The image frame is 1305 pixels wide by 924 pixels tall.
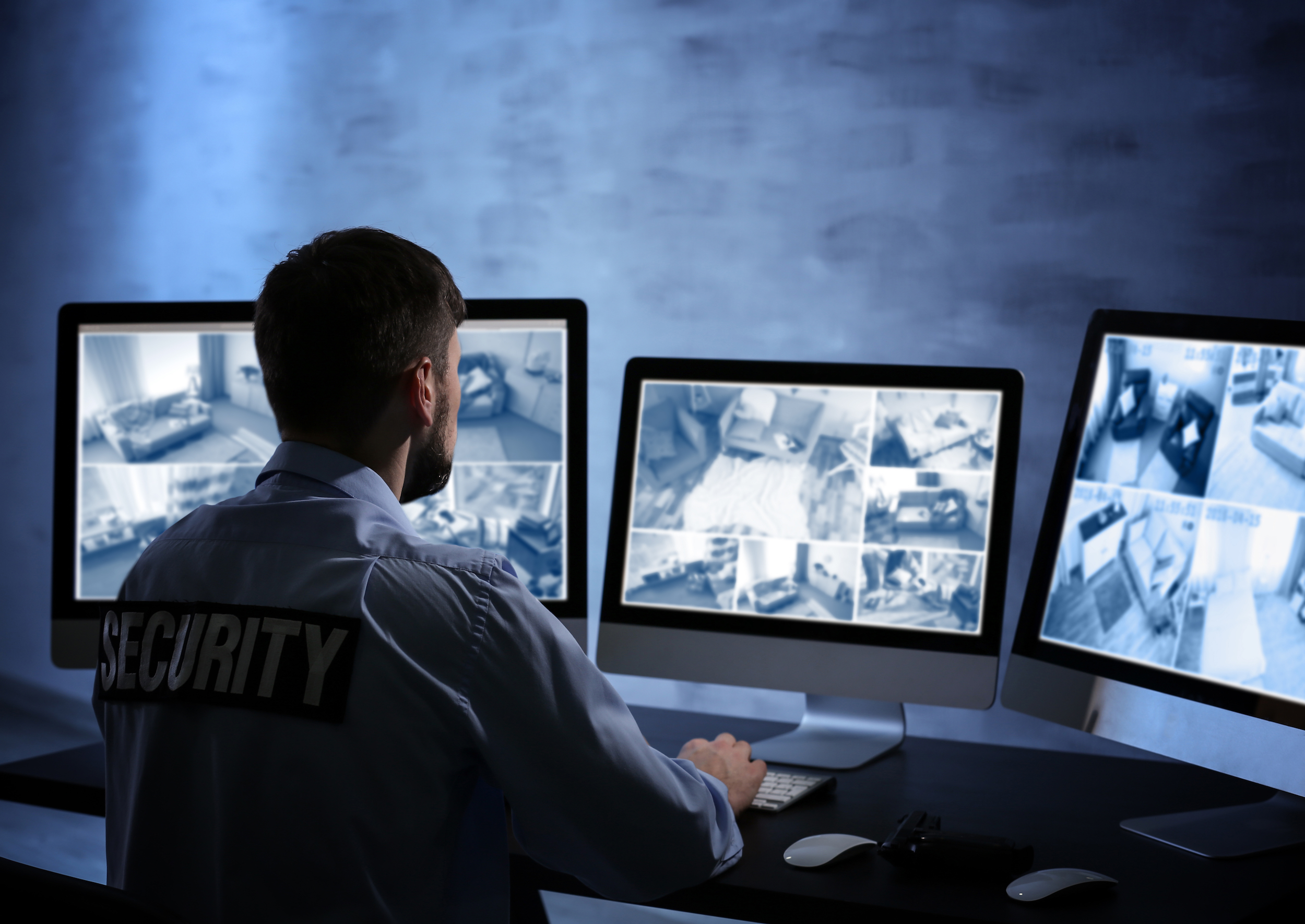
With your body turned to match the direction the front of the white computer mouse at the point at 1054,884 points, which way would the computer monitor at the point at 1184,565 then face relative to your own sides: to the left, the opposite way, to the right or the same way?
the opposite way

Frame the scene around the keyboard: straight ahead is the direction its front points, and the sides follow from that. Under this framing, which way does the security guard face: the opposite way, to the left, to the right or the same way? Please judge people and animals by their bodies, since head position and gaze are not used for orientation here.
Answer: the opposite way

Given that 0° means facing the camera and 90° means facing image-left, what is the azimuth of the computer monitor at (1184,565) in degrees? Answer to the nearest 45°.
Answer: approximately 45°

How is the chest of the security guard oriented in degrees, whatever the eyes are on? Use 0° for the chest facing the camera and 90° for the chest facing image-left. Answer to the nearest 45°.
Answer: approximately 225°

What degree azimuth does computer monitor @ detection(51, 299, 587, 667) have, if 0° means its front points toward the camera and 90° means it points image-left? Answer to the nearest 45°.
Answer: approximately 0°

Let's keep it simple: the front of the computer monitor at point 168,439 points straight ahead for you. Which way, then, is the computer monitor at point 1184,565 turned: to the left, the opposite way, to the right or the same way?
to the right

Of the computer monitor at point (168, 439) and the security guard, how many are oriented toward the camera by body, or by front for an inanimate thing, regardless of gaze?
1

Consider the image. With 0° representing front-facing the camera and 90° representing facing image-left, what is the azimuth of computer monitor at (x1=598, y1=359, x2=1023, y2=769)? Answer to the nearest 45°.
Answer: approximately 45°

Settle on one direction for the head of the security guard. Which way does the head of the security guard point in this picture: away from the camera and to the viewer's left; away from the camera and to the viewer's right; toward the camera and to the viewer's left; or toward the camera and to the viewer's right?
away from the camera and to the viewer's right

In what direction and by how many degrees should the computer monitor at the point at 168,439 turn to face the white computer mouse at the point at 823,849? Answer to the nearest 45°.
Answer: approximately 45° to its left

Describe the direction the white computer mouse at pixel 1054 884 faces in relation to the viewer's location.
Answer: facing away from the viewer and to the right of the viewer
